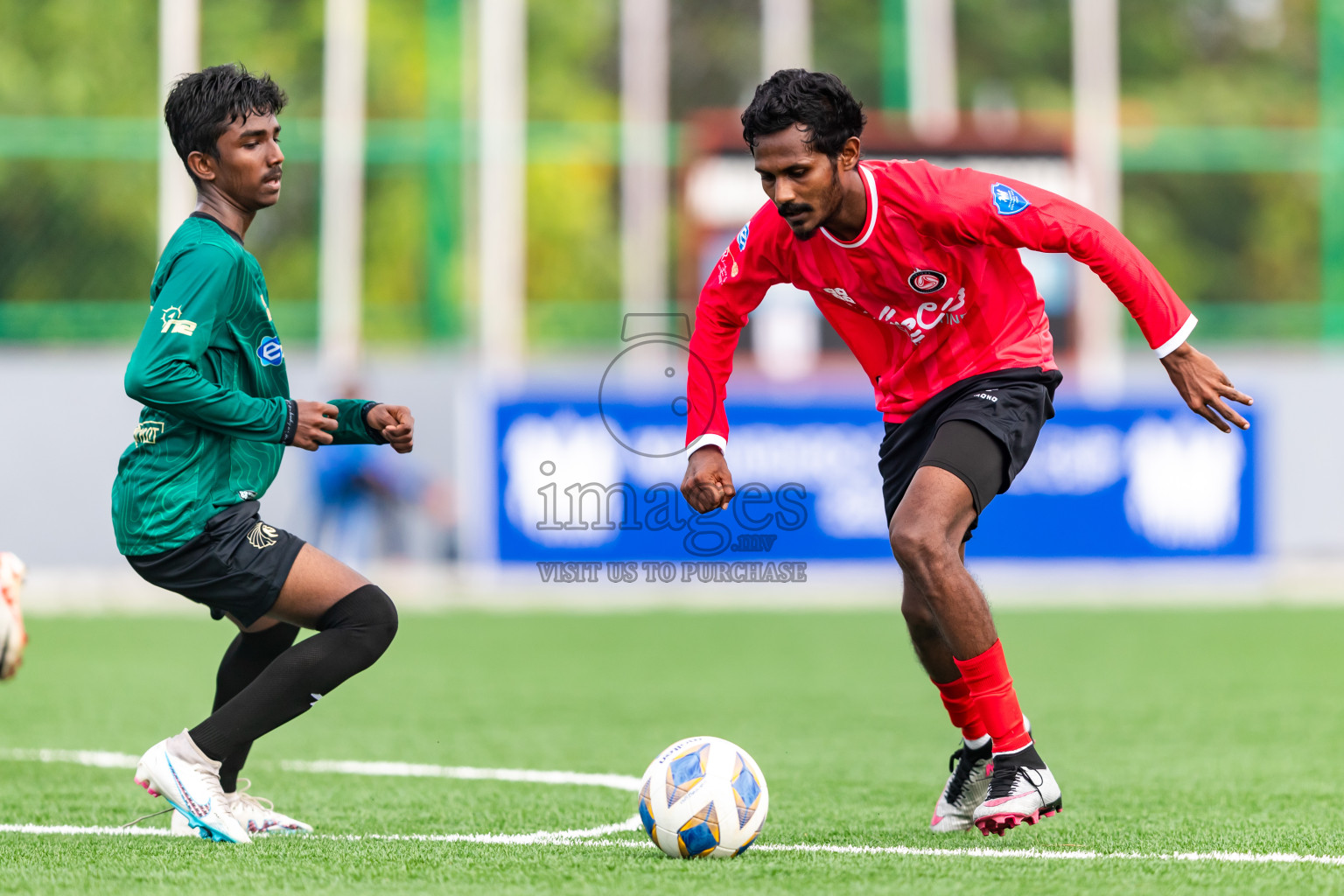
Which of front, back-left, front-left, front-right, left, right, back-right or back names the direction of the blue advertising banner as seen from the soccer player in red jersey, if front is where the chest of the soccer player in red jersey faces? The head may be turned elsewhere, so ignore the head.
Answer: back-right

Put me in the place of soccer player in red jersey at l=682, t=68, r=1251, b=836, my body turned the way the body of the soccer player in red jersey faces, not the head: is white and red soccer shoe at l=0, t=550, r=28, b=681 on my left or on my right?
on my right

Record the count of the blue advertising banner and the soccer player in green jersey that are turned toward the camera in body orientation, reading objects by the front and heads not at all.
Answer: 1

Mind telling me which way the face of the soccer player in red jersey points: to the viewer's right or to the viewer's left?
to the viewer's left

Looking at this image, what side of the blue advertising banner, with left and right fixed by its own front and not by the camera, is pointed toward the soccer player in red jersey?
front

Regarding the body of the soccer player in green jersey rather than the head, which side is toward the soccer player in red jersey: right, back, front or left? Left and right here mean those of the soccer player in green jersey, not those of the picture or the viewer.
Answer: front

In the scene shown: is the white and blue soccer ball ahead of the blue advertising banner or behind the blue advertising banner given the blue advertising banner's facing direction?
ahead

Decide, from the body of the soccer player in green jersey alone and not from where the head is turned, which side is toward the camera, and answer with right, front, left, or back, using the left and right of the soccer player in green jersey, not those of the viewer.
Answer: right
